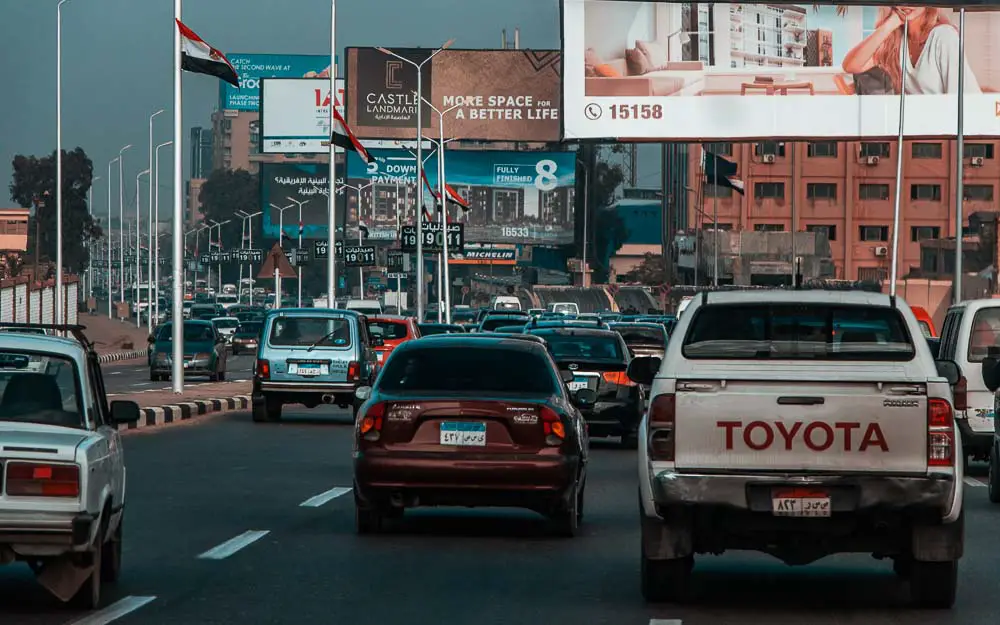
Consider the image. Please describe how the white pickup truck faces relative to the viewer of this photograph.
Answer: facing away from the viewer

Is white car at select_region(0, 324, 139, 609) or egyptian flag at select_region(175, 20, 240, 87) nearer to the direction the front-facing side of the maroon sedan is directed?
the egyptian flag

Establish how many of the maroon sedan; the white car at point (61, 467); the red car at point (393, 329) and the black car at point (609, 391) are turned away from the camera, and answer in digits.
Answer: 4

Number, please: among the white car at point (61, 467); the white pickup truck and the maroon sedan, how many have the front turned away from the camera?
3

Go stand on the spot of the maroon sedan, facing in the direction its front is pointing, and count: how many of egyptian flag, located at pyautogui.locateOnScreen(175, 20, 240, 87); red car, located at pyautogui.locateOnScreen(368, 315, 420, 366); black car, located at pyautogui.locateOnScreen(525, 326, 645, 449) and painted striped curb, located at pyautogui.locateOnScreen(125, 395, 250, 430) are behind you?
0

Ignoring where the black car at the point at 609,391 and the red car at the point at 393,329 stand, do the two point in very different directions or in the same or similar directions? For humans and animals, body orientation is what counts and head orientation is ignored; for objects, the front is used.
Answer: same or similar directions

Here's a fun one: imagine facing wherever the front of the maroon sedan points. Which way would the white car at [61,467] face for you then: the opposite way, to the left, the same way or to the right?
the same way

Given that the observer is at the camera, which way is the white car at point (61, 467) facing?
facing away from the viewer

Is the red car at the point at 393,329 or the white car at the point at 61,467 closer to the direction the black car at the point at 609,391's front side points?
the red car

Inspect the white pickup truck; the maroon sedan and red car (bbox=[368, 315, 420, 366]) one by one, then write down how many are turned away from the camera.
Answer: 3

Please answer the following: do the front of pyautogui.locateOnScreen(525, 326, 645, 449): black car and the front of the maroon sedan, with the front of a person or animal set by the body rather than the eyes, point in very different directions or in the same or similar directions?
same or similar directions

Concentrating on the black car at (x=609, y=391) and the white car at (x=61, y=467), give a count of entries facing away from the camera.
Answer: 2

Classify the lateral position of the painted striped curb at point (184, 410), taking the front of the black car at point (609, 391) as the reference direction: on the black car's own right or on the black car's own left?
on the black car's own left

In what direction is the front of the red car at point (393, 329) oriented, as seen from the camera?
facing away from the viewer

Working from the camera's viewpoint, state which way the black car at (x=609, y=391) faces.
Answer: facing away from the viewer

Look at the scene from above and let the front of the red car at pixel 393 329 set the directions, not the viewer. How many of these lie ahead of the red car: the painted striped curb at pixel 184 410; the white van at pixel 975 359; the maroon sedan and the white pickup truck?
0

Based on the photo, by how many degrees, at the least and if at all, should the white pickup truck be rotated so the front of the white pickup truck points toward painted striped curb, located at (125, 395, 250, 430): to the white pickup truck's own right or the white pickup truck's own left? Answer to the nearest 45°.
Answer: approximately 45° to the white pickup truck's own left

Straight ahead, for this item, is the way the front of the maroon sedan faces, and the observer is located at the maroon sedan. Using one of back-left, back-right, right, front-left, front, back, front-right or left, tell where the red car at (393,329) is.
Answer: front

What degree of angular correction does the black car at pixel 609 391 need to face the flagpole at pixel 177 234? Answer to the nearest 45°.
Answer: approximately 45° to its left

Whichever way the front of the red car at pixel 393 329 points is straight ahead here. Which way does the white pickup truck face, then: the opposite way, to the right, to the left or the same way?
the same way

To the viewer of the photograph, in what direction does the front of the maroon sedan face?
facing away from the viewer
